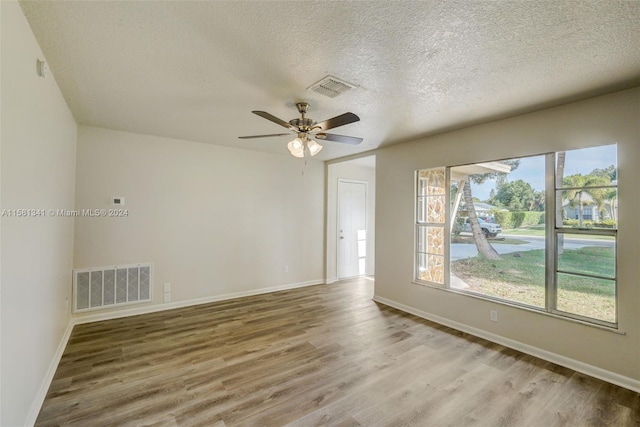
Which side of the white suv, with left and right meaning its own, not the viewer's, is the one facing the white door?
right
